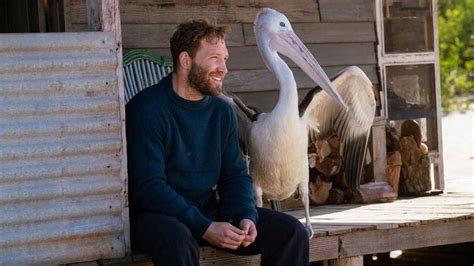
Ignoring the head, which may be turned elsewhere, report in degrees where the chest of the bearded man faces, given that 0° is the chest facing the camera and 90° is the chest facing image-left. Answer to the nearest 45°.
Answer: approximately 315°

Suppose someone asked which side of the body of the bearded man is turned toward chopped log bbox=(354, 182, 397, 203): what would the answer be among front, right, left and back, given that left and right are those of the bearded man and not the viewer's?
left

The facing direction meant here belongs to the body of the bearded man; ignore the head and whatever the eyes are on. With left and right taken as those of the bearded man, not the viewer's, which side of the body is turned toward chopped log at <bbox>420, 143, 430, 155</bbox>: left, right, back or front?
left

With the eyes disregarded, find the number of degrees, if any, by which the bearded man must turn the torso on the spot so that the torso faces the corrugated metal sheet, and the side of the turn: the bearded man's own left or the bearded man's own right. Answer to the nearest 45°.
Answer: approximately 135° to the bearded man's own right

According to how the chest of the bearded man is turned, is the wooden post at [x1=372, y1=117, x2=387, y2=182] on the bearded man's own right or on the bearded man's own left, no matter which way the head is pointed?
on the bearded man's own left

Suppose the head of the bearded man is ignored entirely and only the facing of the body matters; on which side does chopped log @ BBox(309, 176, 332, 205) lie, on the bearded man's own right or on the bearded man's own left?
on the bearded man's own left

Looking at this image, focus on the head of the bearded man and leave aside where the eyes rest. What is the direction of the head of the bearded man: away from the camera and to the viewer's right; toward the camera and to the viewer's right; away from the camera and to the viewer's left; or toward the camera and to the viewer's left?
toward the camera and to the viewer's right

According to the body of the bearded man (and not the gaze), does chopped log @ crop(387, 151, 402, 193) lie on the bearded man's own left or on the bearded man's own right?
on the bearded man's own left
